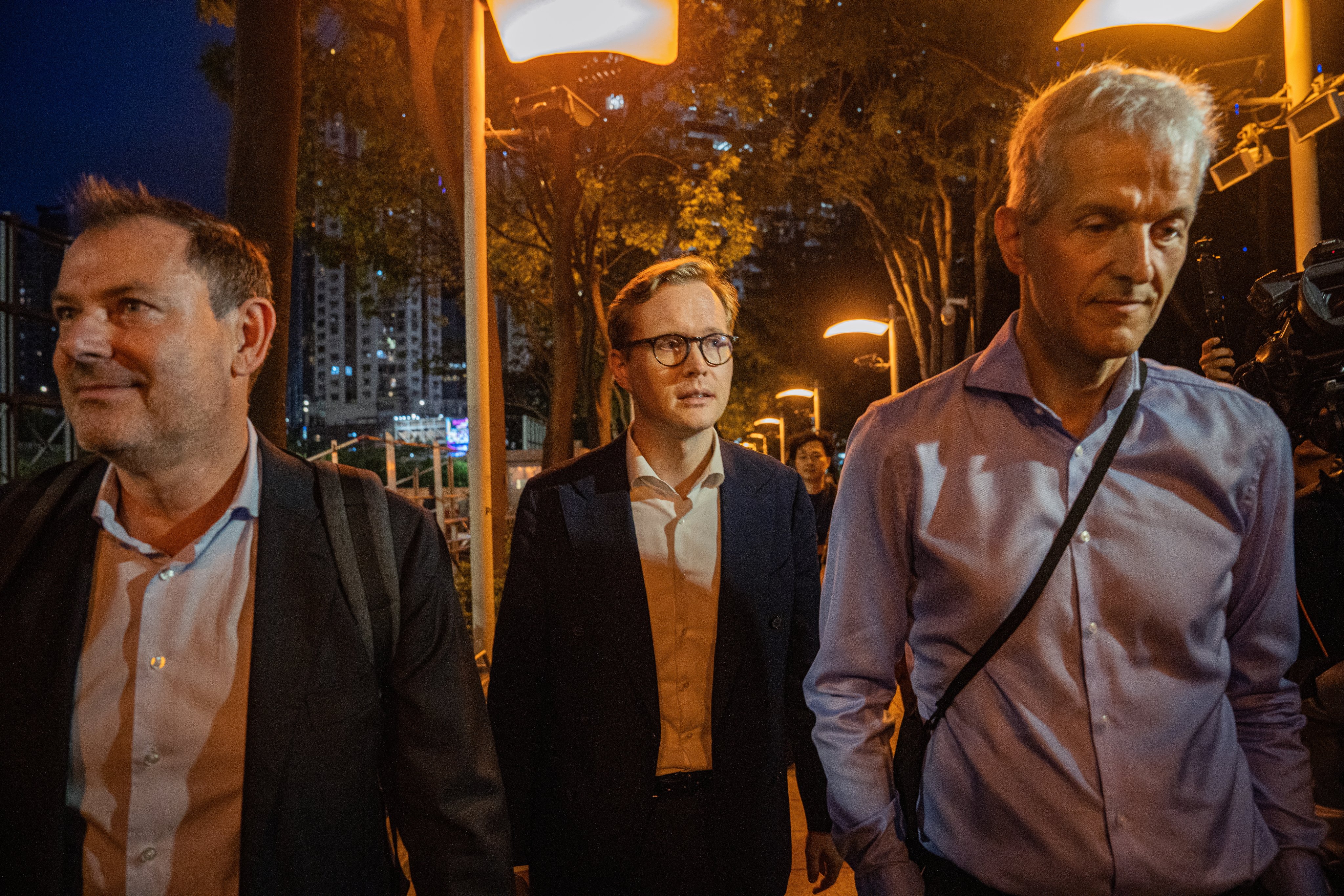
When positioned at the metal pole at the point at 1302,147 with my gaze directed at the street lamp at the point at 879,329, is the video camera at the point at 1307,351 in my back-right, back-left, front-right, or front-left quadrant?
back-left

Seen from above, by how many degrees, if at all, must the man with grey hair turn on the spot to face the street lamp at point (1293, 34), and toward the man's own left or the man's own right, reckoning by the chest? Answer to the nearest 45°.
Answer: approximately 180°

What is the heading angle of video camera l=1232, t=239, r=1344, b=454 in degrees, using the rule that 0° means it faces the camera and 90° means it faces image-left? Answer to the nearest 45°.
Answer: approximately 45°

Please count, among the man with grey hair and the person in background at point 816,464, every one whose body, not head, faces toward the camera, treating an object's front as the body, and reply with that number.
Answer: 2

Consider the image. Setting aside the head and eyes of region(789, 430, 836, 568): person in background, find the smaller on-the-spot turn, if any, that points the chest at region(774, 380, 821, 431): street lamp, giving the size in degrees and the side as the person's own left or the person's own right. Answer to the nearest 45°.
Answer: approximately 180°

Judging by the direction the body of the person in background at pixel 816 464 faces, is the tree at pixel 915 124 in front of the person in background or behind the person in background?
behind

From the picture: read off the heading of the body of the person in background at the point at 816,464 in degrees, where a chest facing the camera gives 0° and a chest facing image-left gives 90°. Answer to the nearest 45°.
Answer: approximately 0°

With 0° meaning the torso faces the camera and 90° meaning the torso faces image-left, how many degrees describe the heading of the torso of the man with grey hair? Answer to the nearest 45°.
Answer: approximately 0°

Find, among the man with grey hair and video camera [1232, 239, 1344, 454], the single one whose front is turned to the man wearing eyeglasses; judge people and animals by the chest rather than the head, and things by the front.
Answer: the video camera

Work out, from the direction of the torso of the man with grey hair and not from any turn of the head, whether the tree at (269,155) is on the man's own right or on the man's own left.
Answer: on the man's own right
